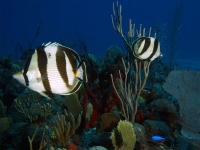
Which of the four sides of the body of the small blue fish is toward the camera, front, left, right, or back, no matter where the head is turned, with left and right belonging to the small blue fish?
left

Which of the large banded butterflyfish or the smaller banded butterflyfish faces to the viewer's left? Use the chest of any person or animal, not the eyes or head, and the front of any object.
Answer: the large banded butterflyfish

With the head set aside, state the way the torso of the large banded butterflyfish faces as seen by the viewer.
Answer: to the viewer's left

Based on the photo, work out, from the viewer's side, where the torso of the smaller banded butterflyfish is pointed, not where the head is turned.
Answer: to the viewer's right

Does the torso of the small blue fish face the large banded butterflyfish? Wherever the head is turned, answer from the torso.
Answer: no

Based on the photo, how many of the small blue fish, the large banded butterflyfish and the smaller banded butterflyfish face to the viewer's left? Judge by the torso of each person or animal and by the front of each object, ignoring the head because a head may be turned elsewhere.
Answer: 2

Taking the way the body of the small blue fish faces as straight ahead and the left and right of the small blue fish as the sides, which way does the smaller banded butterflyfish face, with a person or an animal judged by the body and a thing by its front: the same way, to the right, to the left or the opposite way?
the opposite way

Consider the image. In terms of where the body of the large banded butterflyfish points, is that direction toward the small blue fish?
no

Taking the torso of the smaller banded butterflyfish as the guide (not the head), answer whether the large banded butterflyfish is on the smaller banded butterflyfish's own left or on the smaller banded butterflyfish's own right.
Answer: on the smaller banded butterflyfish's own right

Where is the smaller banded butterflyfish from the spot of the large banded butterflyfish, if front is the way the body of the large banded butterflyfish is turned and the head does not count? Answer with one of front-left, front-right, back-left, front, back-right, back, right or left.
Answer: back-right

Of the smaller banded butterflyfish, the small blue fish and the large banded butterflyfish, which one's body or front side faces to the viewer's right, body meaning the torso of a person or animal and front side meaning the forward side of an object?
the smaller banded butterflyfish
